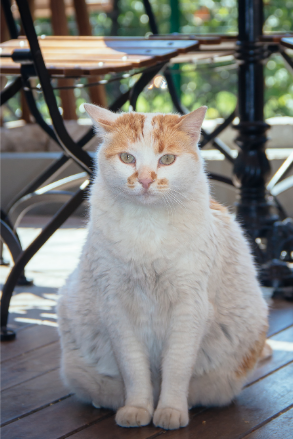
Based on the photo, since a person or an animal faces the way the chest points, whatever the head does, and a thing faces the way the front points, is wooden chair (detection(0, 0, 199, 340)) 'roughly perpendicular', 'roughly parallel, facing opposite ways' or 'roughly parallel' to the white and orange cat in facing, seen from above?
roughly perpendicular

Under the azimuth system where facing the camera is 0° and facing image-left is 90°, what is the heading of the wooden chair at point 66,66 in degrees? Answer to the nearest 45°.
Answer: approximately 270°

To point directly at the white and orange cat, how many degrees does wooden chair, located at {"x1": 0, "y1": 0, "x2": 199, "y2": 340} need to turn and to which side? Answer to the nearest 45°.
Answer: approximately 90° to its right

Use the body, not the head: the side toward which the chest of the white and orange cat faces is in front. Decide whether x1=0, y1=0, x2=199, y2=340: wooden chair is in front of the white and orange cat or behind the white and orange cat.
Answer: behind

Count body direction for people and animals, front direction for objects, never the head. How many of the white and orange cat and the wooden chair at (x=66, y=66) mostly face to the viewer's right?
1

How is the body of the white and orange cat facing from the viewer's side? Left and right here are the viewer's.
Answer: facing the viewer

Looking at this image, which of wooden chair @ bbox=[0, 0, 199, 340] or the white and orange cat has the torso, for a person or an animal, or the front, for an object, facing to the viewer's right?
the wooden chair
